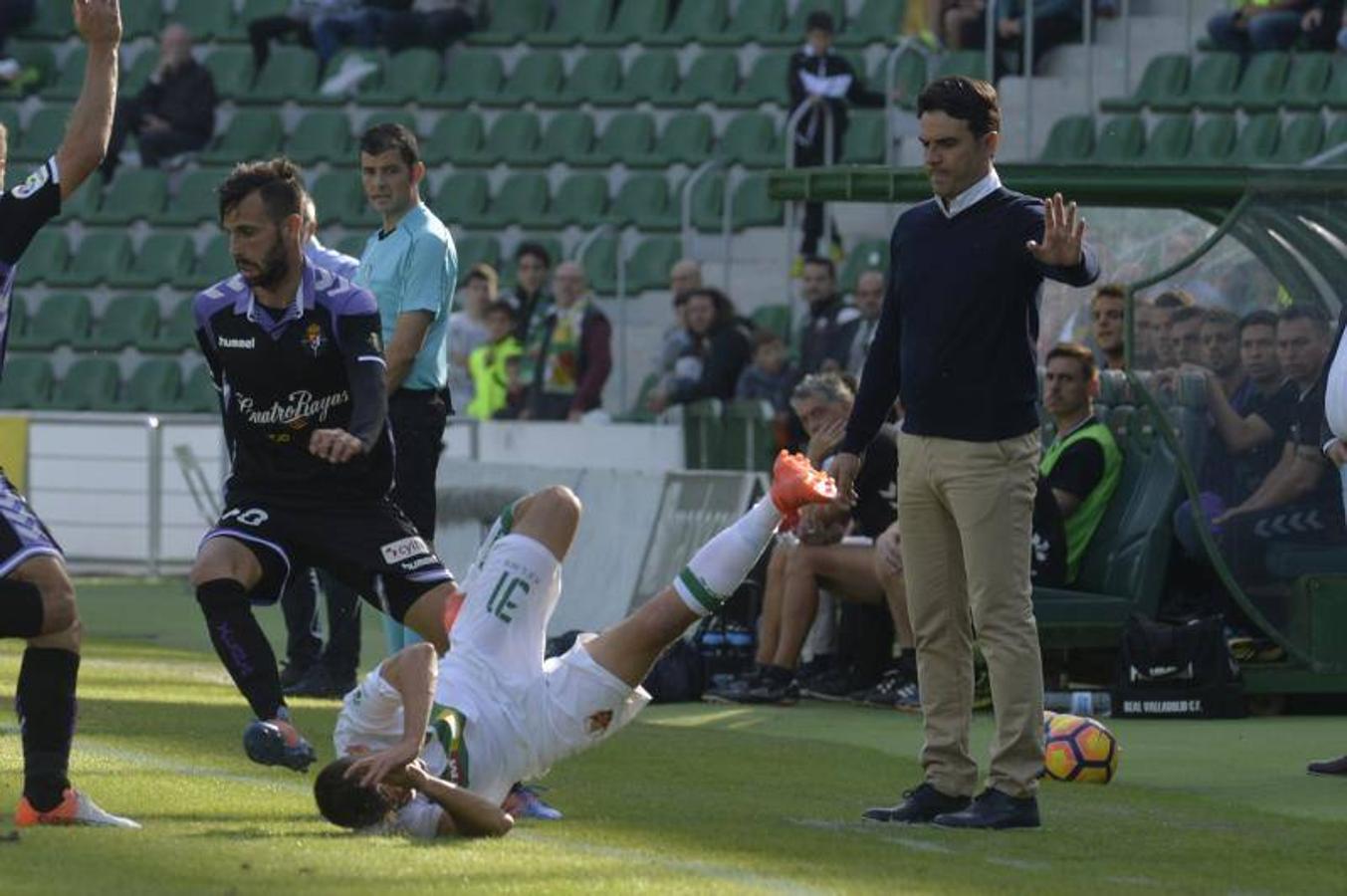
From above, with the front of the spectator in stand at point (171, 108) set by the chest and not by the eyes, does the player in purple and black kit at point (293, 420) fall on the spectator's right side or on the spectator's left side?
on the spectator's left side

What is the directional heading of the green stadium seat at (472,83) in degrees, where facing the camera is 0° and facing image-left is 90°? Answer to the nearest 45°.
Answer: approximately 45°

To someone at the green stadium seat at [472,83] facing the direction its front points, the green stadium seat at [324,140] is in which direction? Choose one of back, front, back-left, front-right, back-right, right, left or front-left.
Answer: front-right

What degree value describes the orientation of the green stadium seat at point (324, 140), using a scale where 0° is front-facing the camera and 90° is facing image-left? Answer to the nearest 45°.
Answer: approximately 45°

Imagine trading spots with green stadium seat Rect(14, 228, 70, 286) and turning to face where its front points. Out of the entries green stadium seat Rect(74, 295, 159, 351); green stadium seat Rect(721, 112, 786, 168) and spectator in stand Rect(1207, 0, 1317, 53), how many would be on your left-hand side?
3

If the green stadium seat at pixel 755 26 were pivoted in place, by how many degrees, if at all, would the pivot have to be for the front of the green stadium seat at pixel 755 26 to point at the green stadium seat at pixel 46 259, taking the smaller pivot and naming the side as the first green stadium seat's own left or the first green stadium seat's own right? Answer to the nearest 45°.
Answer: approximately 45° to the first green stadium seat's own right
